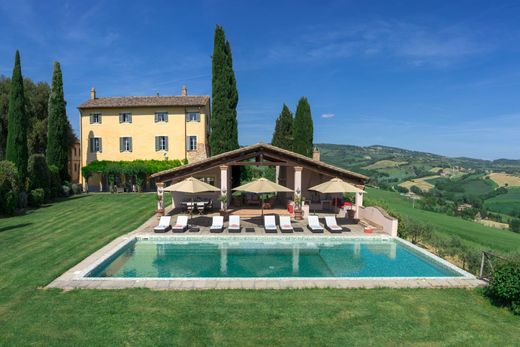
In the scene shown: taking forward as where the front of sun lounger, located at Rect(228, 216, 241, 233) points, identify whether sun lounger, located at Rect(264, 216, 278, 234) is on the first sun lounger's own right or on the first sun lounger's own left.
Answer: on the first sun lounger's own left

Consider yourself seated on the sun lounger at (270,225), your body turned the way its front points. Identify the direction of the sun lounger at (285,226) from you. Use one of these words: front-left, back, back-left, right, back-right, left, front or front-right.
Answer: left

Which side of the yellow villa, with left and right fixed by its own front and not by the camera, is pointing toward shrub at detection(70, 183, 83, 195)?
right

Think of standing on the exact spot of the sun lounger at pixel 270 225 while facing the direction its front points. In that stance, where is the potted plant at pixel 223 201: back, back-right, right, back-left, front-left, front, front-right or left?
back-right

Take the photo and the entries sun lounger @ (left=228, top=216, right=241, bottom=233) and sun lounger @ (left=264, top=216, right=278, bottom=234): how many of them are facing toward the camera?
2

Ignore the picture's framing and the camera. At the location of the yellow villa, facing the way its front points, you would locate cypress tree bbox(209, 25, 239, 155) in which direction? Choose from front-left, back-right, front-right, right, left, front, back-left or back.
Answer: front-left

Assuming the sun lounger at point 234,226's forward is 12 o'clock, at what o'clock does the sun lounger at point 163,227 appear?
the sun lounger at point 163,227 is roughly at 3 o'clock from the sun lounger at point 234,226.

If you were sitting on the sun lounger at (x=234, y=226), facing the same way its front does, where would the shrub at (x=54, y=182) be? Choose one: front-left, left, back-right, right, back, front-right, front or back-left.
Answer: back-right

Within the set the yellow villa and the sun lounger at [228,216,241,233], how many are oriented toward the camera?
2

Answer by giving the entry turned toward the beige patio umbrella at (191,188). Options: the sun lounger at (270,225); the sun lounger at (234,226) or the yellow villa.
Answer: the yellow villa

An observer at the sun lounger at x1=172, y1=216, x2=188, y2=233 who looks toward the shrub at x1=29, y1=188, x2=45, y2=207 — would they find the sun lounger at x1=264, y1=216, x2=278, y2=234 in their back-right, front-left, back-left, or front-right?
back-right
